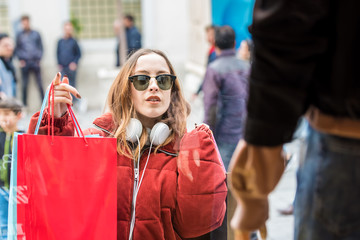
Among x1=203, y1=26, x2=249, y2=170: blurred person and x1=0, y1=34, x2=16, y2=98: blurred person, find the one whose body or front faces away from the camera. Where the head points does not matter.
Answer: x1=203, y1=26, x2=249, y2=170: blurred person

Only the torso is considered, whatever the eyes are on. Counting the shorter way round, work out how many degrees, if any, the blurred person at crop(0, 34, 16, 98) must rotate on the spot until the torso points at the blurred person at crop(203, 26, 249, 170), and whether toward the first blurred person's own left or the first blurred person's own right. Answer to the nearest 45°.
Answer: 0° — they already face them

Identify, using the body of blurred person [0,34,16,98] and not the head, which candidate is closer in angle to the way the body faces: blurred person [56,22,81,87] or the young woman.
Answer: the young woman

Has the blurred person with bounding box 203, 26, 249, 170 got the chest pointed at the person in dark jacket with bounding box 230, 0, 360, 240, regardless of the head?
no

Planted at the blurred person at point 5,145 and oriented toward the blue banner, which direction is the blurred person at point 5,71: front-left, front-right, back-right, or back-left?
front-left

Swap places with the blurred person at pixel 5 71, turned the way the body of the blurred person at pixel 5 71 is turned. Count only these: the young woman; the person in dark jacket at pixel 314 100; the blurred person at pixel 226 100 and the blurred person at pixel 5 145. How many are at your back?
0

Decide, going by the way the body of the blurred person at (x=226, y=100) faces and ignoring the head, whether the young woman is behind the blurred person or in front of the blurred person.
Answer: behind

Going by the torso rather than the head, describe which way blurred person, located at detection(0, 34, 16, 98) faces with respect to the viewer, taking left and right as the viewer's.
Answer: facing the viewer and to the right of the viewer

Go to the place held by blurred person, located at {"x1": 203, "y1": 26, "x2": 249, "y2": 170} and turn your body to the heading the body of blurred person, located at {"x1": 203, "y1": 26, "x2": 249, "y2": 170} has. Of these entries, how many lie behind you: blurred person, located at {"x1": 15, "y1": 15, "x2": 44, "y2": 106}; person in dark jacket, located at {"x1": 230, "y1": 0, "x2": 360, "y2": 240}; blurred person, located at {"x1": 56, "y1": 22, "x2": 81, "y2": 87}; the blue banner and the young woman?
2

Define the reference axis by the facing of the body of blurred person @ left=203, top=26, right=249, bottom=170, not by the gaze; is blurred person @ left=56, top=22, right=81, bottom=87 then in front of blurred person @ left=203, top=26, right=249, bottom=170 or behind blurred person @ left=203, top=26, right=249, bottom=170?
in front

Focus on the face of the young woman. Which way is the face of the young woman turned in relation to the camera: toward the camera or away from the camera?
toward the camera

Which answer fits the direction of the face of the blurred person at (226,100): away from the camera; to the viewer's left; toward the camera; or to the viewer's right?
away from the camera

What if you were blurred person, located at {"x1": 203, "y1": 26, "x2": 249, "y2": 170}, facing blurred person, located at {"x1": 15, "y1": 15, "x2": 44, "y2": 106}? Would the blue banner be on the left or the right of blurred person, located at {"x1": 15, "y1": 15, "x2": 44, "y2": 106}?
right
